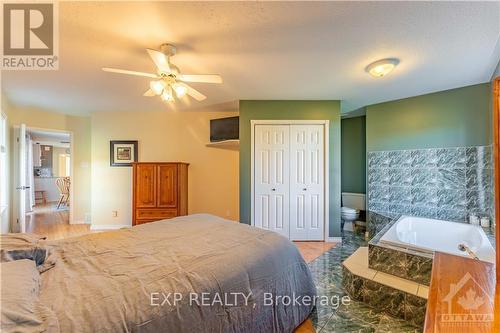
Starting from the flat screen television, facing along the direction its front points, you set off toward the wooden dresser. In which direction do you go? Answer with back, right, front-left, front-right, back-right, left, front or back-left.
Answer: front-right

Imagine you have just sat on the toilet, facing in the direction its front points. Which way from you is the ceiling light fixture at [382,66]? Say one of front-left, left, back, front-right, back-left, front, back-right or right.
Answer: front-left

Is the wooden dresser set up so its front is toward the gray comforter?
yes

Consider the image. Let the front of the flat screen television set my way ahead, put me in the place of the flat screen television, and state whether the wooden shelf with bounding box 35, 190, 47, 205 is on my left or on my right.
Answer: on my right

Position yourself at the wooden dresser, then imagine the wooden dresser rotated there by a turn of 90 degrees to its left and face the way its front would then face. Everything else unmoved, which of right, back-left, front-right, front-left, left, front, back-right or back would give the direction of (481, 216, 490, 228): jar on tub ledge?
front-right

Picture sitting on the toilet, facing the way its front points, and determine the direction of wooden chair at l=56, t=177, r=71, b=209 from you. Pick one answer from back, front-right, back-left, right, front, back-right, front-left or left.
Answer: front-right

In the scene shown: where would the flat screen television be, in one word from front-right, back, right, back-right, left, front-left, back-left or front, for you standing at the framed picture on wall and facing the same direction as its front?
front-left

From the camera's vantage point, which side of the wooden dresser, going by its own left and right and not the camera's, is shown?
front

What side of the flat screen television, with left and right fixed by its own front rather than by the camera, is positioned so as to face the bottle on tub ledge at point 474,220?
left

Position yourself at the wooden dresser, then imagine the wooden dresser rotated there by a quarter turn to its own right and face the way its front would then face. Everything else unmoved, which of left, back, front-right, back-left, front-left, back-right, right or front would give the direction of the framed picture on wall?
front-right

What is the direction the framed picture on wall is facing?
toward the camera

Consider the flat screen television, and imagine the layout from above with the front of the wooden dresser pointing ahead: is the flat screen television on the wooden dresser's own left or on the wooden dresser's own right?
on the wooden dresser's own left

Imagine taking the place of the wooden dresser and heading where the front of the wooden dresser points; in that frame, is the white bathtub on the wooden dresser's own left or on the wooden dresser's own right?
on the wooden dresser's own left

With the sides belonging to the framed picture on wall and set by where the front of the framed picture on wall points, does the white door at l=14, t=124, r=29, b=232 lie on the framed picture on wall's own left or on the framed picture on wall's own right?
on the framed picture on wall's own right

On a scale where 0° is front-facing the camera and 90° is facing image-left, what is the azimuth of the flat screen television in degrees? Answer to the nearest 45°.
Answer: approximately 45°
